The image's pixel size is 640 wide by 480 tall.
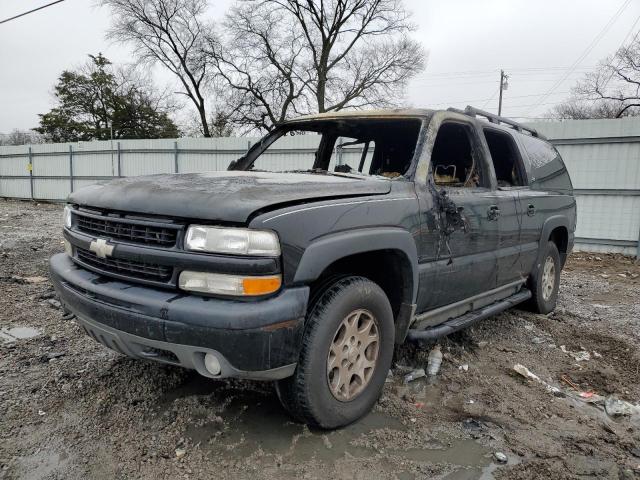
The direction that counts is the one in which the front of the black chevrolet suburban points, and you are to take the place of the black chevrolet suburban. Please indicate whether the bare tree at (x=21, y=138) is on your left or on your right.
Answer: on your right

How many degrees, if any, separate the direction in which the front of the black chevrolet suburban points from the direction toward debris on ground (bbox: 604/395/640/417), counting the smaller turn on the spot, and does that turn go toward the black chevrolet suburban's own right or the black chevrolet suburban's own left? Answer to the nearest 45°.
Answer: approximately 135° to the black chevrolet suburban's own left

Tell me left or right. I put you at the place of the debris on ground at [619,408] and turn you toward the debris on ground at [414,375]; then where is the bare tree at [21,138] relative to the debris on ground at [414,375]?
right

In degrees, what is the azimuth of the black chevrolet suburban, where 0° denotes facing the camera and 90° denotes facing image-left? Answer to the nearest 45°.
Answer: approximately 45°
